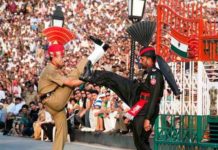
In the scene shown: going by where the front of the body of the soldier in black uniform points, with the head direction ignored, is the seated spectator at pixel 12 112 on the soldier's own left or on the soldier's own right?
on the soldier's own right

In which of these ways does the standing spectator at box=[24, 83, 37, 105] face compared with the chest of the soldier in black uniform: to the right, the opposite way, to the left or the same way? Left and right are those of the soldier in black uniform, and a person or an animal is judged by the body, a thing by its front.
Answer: to the left

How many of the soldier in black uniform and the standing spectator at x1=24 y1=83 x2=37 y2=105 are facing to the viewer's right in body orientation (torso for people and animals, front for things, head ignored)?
0

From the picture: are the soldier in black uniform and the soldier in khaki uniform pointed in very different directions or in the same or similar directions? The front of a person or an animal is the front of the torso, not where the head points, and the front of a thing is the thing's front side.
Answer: very different directions

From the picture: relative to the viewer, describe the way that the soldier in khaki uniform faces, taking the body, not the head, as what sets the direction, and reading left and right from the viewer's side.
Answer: facing to the right of the viewer

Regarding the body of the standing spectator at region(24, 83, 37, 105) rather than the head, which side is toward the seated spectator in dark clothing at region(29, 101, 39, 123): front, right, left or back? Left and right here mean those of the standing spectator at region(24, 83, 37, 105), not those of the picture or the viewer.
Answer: front

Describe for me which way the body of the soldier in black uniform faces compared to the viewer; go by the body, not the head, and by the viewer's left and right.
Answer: facing to the left of the viewer

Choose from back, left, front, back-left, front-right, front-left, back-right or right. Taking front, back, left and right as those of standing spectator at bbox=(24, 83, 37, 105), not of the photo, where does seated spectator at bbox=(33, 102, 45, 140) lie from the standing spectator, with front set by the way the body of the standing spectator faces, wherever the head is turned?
front

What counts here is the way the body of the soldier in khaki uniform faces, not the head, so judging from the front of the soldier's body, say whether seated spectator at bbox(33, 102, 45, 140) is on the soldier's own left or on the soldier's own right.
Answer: on the soldier's own left

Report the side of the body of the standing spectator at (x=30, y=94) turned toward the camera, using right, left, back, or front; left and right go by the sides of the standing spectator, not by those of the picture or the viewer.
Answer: front

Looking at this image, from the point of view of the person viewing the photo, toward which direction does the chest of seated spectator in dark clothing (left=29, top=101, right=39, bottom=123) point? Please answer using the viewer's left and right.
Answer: facing the viewer and to the right of the viewer

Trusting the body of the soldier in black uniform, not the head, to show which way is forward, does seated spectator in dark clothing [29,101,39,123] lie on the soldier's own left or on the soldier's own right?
on the soldier's own right
